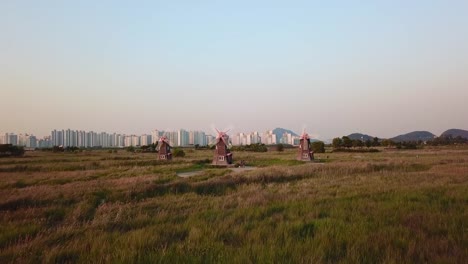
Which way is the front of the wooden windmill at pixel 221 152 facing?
toward the camera
